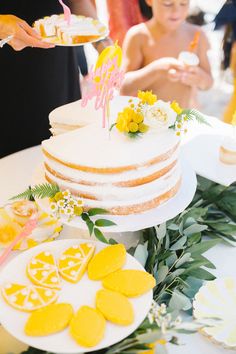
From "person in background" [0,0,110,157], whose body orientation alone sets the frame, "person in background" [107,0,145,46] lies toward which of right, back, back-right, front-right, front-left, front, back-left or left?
left

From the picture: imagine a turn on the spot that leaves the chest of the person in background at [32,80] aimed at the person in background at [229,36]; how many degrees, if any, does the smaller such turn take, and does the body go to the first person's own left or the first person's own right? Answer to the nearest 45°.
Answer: approximately 90° to the first person's own left

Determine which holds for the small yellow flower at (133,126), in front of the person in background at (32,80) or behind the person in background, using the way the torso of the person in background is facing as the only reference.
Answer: in front

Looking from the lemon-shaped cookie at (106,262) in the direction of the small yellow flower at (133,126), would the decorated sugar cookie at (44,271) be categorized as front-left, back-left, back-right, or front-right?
back-left

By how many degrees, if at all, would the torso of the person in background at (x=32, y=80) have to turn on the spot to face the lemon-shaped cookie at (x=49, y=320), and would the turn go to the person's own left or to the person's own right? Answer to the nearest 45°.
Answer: approximately 45° to the person's own right

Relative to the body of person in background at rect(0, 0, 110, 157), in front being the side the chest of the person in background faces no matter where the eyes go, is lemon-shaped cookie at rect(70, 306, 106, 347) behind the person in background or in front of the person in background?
in front

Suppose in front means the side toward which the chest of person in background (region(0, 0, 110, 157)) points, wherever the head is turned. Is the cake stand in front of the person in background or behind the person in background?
in front

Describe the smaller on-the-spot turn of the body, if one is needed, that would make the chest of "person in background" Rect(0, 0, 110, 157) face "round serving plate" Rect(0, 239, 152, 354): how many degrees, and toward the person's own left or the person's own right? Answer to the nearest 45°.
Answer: approximately 45° to the person's own right

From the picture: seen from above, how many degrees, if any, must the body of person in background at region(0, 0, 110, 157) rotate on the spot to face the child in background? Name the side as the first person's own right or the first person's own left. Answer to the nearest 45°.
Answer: approximately 90° to the first person's own left

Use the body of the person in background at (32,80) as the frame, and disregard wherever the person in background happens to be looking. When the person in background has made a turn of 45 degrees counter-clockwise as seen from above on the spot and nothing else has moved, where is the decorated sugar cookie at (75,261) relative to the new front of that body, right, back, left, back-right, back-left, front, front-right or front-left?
right

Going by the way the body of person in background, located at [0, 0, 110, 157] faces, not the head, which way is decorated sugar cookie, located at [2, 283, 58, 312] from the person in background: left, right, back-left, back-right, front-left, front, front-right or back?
front-right

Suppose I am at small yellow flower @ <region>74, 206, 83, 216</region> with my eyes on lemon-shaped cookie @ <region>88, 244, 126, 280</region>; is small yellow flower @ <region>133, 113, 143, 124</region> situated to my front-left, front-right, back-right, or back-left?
back-left
